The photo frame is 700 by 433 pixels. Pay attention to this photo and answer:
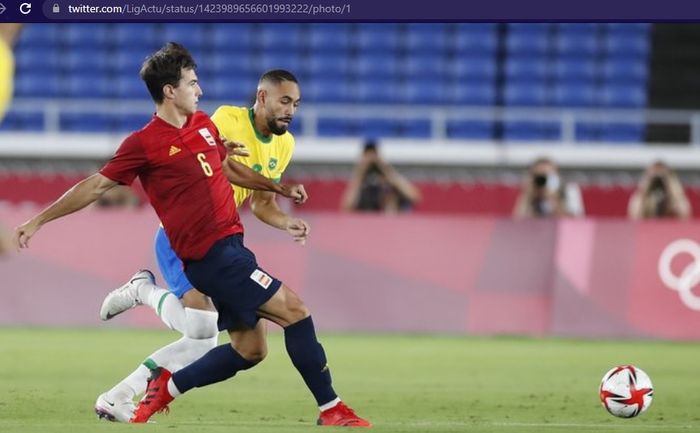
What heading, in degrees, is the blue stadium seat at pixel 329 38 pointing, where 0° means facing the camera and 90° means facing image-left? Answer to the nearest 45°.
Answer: approximately 0°

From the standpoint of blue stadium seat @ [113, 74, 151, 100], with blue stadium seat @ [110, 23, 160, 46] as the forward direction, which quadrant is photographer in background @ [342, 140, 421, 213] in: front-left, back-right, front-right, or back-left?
back-right

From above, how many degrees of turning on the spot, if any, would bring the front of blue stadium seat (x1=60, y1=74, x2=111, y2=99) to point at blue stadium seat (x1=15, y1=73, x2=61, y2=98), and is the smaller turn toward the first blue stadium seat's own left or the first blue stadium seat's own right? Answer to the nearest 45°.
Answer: approximately 90° to the first blue stadium seat's own right

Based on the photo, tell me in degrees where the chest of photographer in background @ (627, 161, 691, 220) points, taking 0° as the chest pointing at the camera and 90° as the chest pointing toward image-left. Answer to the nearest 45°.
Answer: approximately 0°
